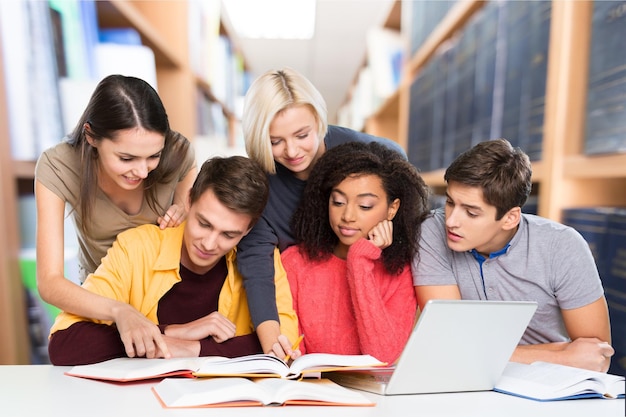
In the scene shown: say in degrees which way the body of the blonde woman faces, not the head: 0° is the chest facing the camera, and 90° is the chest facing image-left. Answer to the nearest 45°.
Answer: approximately 0°

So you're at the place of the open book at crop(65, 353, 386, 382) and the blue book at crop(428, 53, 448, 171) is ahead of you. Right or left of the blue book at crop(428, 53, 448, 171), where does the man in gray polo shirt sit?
right

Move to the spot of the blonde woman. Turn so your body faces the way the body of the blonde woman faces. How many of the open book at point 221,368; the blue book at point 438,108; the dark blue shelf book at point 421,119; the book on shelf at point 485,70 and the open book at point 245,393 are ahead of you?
2

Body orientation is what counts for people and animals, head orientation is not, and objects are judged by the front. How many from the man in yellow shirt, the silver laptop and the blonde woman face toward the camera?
2

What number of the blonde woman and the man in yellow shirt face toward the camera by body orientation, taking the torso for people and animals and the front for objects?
2
